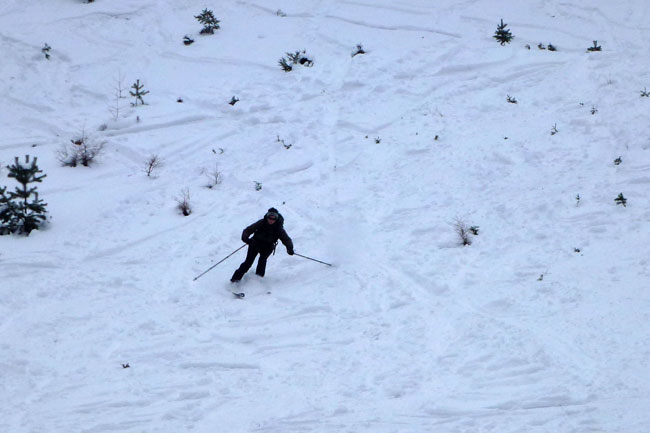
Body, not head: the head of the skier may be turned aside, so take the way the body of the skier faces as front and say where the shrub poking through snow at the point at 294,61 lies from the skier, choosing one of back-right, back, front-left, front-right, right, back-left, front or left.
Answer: back

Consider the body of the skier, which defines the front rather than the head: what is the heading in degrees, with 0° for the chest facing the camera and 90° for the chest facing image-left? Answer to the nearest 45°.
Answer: approximately 0°

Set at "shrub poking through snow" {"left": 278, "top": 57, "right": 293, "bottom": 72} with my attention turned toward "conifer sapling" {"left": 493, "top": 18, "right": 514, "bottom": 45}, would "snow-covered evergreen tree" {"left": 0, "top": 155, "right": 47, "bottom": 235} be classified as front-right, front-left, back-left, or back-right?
back-right

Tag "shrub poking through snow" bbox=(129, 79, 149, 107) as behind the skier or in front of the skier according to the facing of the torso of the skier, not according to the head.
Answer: behind

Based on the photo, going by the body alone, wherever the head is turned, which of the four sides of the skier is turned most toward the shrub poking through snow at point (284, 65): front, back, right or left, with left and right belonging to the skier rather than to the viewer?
back

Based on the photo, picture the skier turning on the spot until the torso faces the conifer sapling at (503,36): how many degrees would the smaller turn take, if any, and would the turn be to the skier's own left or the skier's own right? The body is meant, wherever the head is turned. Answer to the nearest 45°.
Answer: approximately 135° to the skier's own left

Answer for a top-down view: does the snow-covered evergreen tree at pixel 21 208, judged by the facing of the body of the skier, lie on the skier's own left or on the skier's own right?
on the skier's own right

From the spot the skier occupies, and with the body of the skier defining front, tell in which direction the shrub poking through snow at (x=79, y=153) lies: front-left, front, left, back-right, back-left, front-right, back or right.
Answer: back-right

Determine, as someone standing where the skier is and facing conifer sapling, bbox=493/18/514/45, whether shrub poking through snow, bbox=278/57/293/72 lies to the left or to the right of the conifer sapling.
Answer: left
